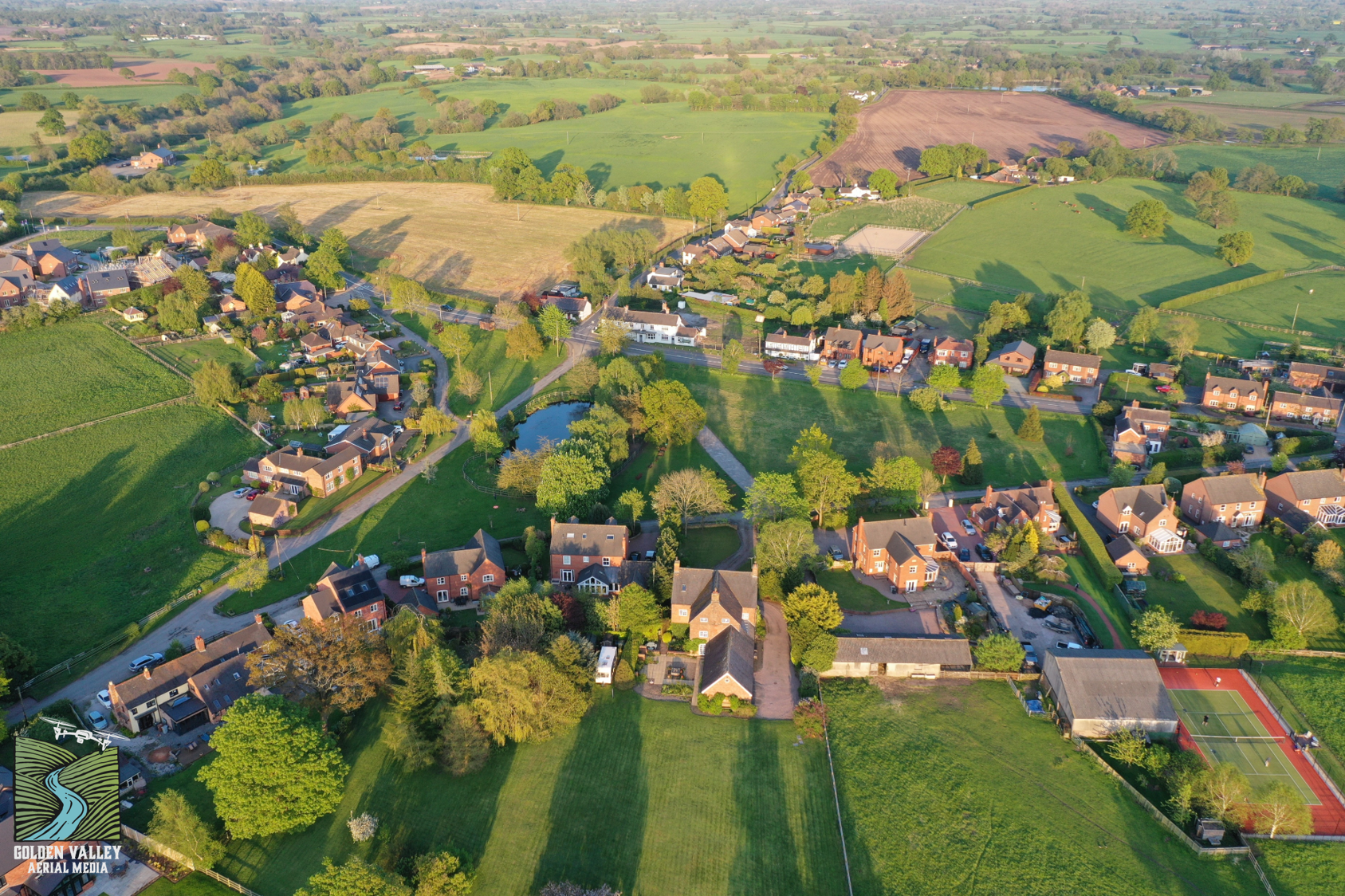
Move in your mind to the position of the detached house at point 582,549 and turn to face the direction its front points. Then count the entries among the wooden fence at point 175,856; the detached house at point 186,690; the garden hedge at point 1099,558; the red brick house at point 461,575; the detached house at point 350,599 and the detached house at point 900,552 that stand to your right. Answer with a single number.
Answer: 2

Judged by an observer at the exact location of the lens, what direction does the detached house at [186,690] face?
facing away from the viewer and to the left of the viewer

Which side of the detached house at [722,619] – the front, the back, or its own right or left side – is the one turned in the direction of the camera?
back

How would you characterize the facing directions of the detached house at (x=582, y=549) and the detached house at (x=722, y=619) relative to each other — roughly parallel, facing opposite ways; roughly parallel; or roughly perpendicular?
roughly parallel

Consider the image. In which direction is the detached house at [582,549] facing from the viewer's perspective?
away from the camera

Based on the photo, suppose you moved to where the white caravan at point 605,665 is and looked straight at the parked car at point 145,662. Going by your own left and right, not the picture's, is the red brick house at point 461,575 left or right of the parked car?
right
